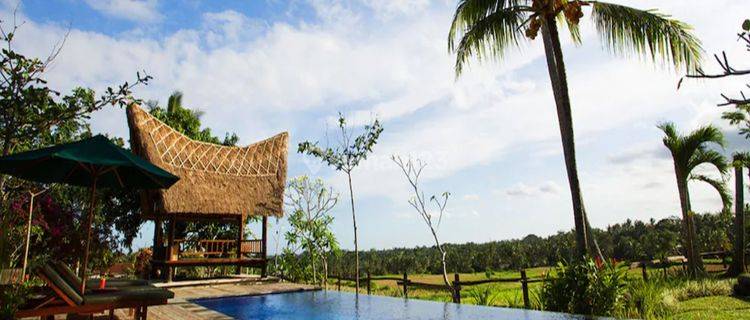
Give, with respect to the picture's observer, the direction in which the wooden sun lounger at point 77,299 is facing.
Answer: facing to the right of the viewer

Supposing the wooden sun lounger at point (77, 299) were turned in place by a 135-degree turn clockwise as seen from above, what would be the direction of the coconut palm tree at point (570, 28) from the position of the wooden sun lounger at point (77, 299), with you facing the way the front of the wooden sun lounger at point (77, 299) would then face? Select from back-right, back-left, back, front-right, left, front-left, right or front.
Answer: back-left

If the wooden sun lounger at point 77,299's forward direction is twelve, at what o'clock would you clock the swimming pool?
The swimming pool is roughly at 11 o'clock from the wooden sun lounger.

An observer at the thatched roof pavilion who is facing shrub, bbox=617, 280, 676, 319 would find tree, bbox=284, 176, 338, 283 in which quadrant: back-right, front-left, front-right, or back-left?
front-left

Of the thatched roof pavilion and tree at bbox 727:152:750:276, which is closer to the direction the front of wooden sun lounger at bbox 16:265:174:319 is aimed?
the tree

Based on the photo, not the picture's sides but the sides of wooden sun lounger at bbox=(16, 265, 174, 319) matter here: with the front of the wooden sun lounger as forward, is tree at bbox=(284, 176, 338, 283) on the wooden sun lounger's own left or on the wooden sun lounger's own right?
on the wooden sun lounger's own left

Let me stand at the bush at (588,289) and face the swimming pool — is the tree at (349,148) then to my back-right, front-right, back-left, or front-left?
front-right

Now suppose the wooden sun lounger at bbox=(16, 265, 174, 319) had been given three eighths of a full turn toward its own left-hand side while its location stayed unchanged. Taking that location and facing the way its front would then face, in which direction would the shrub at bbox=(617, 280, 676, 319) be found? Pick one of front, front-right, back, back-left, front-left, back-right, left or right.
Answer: back-right

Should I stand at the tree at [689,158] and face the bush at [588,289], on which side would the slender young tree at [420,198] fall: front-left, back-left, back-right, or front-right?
front-right

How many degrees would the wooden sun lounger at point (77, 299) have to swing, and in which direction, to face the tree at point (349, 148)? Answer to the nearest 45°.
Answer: approximately 45° to its left

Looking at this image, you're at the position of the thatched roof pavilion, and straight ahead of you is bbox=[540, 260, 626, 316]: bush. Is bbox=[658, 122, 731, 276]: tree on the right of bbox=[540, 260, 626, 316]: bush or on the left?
left

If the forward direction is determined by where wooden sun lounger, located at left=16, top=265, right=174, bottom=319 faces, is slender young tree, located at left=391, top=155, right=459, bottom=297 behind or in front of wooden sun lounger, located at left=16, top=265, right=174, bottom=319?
in front

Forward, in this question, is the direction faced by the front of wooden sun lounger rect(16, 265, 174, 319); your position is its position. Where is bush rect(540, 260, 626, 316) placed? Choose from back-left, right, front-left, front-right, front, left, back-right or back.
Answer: front

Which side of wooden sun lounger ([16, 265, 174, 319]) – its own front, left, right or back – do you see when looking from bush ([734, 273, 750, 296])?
front

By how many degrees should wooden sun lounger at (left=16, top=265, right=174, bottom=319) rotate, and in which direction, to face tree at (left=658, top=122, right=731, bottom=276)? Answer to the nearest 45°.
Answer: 0° — it already faces it
